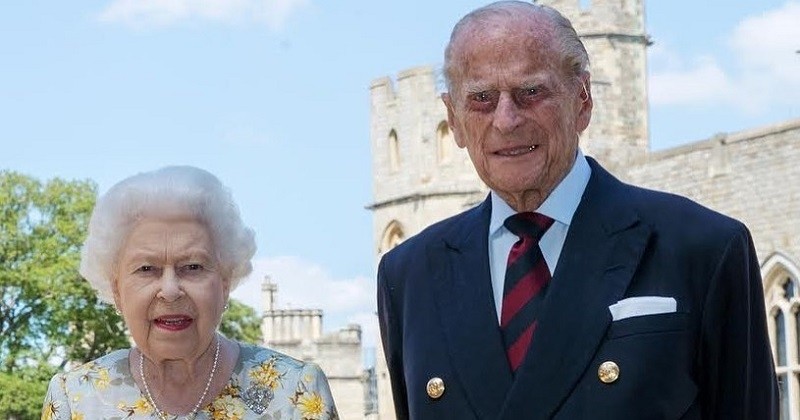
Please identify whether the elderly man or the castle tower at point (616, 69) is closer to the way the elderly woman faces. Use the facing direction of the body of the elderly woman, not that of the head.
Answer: the elderly man

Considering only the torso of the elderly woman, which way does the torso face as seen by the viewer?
toward the camera

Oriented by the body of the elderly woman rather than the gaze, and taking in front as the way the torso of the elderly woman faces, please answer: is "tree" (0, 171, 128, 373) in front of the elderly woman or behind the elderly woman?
behind

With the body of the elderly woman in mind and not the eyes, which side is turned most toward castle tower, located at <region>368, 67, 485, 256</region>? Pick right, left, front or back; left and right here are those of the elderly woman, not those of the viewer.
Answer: back

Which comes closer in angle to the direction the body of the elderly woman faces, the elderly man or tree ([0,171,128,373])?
the elderly man

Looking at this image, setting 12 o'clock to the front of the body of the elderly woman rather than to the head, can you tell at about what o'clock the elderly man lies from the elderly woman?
The elderly man is roughly at 10 o'clock from the elderly woman.

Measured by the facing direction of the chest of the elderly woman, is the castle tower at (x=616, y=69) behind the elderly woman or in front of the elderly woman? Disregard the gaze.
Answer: behind
